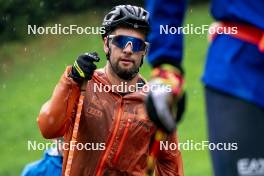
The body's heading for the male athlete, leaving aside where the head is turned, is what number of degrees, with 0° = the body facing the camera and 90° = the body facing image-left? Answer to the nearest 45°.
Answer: approximately 0°
